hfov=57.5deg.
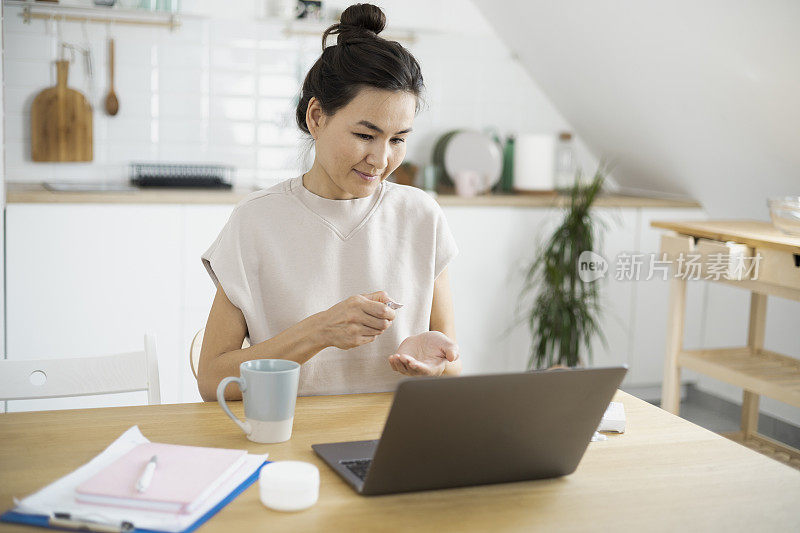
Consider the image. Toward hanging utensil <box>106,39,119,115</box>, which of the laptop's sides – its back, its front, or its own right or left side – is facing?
front

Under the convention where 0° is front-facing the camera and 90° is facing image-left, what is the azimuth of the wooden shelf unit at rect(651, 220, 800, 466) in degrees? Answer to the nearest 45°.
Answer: approximately 45°

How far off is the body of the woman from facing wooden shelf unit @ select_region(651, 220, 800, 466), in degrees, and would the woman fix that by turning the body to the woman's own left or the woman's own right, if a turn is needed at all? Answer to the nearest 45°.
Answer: approximately 90° to the woman's own left

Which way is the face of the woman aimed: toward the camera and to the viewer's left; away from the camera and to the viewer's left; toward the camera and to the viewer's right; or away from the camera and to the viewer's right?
toward the camera and to the viewer's right

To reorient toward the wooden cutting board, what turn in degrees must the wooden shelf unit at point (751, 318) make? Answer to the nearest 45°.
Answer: approximately 45° to its right

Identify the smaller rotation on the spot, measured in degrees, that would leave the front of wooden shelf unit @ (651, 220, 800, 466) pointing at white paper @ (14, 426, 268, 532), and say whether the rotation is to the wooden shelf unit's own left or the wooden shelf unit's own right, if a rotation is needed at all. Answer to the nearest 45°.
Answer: approximately 45° to the wooden shelf unit's own left

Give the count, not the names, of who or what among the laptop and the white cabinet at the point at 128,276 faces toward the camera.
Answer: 1

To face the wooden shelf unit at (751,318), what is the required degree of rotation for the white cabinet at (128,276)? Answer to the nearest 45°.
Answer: approximately 90° to its left

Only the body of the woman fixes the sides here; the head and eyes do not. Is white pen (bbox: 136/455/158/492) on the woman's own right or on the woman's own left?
on the woman's own right

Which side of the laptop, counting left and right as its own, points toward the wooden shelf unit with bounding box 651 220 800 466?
right

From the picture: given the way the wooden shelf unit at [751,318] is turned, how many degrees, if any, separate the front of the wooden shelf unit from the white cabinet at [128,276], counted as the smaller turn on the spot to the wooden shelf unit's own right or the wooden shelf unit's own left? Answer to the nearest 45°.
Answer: approximately 45° to the wooden shelf unit's own right

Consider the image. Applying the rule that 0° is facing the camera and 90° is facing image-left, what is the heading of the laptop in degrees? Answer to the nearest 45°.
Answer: approximately 135°

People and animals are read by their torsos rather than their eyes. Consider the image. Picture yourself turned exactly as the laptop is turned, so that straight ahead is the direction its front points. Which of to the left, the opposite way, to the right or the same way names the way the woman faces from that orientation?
the opposite way
